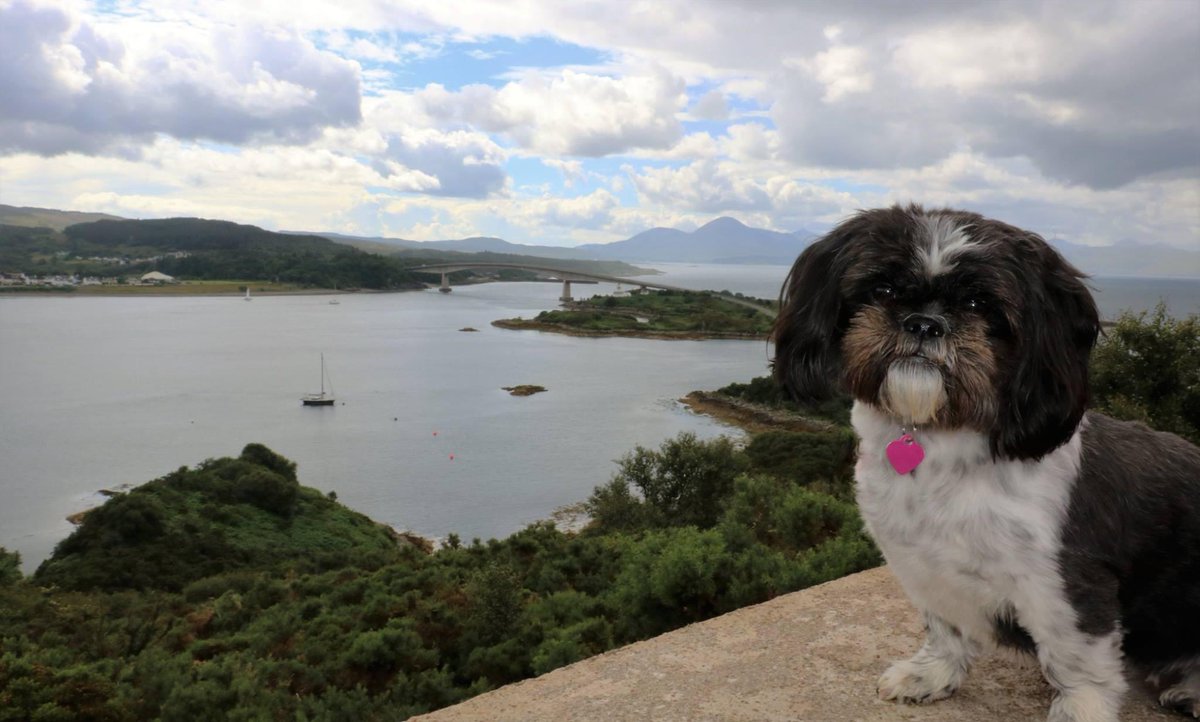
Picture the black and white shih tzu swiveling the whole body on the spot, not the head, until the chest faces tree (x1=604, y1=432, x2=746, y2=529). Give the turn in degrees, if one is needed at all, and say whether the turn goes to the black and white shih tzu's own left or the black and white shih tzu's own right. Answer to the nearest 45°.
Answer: approximately 135° to the black and white shih tzu's own right

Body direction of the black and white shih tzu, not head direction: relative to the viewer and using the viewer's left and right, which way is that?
facing the viewer and to the left of the viewer
